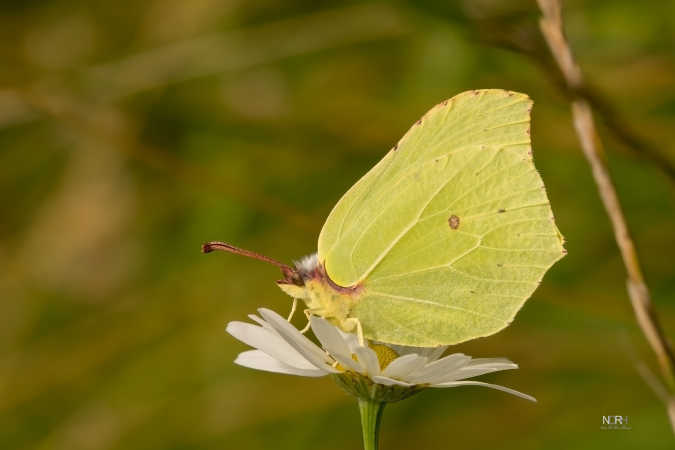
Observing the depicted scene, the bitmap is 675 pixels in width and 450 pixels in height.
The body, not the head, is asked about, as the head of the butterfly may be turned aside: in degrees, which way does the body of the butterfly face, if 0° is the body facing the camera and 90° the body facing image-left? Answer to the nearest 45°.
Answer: approximately 90°
